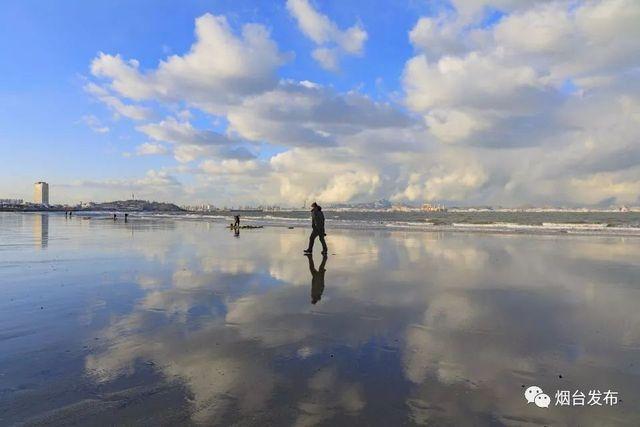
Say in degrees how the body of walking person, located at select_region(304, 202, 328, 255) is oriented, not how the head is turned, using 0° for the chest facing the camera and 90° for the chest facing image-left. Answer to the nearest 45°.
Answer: approximately 90°
